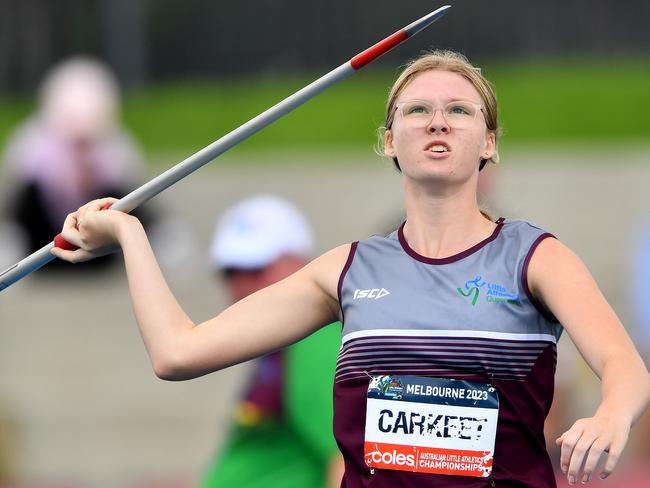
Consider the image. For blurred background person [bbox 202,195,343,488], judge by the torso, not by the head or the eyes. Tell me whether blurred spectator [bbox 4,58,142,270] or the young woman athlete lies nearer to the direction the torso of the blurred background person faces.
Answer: the young woman athlete

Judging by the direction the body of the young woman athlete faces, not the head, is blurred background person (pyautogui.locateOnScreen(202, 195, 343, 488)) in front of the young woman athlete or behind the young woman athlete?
behind

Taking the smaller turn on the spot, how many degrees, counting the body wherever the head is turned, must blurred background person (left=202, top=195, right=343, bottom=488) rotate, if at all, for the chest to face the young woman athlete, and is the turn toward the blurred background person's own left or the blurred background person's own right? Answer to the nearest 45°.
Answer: approximately 45° to the blurred background person's own left
